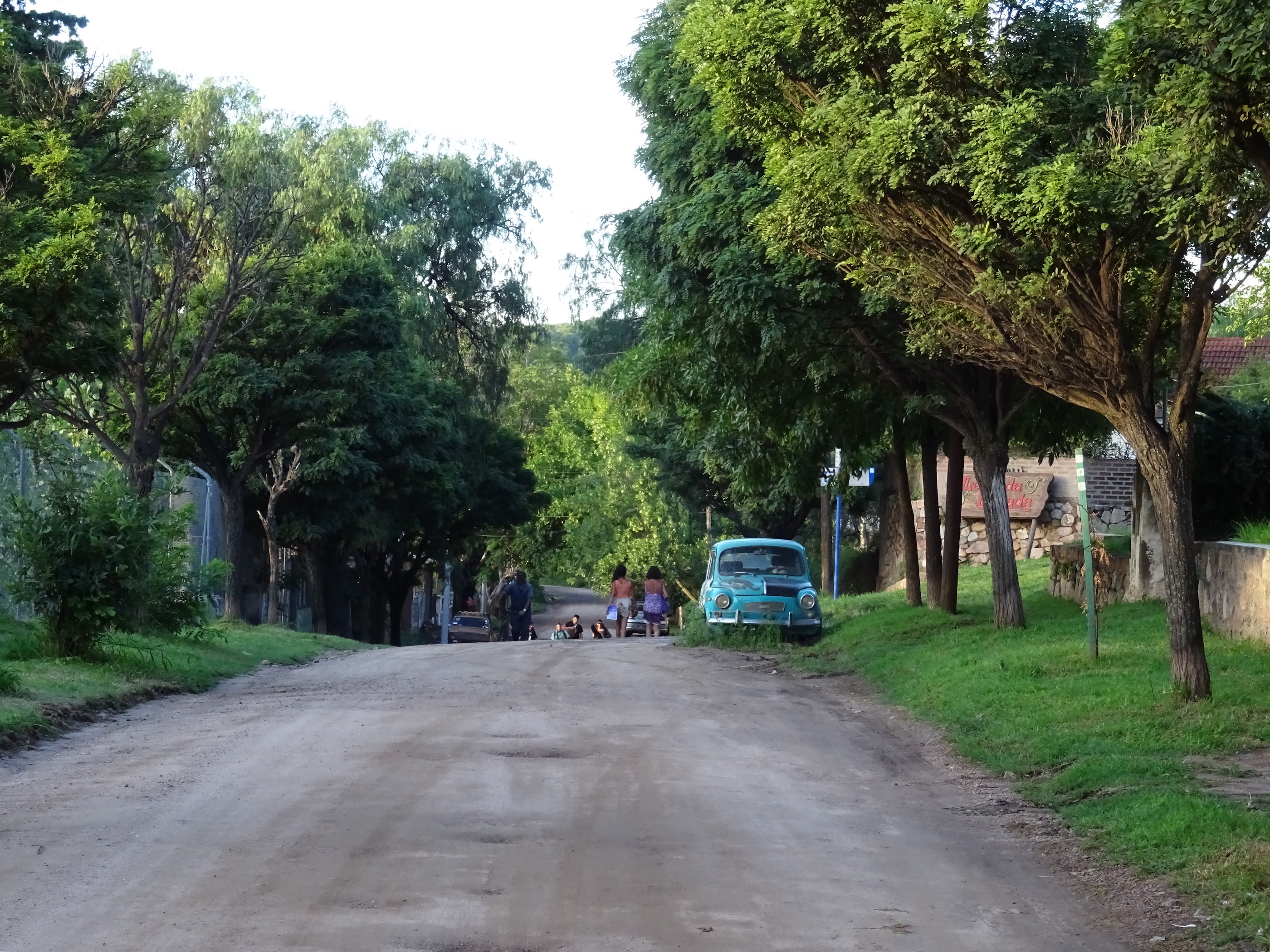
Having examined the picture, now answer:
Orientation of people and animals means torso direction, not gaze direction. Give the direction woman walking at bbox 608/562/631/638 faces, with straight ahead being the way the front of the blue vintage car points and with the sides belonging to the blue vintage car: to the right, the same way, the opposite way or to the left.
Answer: the opposite way

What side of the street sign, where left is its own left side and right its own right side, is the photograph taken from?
front

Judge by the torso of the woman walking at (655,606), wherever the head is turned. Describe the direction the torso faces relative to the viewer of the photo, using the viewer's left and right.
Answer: facing away from the viewer

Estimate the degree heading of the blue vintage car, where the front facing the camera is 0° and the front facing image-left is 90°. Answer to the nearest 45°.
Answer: approximately 0°

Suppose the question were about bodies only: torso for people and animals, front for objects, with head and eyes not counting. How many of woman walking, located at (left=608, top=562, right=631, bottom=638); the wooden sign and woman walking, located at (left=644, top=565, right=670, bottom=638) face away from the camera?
2

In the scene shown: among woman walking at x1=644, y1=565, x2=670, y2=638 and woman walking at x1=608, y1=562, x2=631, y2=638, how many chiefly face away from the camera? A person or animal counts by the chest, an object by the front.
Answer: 2

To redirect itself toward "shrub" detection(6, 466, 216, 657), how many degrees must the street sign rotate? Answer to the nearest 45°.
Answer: approximately 45° to its right

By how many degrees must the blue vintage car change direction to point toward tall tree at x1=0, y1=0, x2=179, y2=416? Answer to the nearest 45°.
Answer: approximately 45° to its right

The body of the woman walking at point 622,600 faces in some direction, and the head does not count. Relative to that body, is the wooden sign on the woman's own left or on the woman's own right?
on the woman's own right

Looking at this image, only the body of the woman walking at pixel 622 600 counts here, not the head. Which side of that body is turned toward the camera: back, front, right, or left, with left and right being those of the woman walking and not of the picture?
back

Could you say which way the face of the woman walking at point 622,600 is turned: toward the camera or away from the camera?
away from the camera

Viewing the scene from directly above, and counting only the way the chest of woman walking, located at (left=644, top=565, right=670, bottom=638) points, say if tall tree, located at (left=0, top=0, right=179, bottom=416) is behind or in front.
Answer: behind

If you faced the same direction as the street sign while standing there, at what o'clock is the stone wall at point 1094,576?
The stone wall is roughly at 11 o'clock from the street sign.

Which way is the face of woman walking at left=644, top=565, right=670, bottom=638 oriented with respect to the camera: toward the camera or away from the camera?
away from the camera
